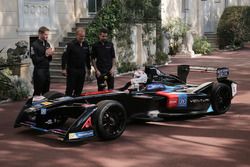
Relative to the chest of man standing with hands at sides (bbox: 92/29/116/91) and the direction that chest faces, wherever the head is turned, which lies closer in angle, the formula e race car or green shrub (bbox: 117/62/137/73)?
the formula e race car

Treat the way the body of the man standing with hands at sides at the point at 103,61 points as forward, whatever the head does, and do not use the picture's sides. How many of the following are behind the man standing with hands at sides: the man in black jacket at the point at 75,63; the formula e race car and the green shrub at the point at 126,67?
1

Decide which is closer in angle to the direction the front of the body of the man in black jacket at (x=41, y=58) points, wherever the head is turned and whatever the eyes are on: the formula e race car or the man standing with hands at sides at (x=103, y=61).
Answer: the formula e race car

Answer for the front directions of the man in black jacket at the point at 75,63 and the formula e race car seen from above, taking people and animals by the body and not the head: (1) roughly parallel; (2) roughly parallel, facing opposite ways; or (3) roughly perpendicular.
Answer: roughly perpendicular

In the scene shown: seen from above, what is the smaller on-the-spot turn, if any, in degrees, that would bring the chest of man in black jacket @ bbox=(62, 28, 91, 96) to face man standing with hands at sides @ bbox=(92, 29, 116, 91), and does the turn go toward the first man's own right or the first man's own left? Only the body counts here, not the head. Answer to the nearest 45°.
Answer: approximately 90° to the first man's own left

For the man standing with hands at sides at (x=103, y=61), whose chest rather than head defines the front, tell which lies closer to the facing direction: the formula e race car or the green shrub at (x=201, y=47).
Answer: the formula e race car

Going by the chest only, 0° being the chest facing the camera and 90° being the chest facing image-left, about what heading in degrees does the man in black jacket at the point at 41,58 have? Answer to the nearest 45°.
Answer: approximately 315°

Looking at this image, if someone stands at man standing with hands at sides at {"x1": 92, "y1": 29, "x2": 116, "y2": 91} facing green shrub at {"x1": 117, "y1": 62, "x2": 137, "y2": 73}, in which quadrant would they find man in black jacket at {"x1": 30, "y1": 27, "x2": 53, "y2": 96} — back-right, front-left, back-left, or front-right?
back-left

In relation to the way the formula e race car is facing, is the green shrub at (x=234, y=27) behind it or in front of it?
behind
